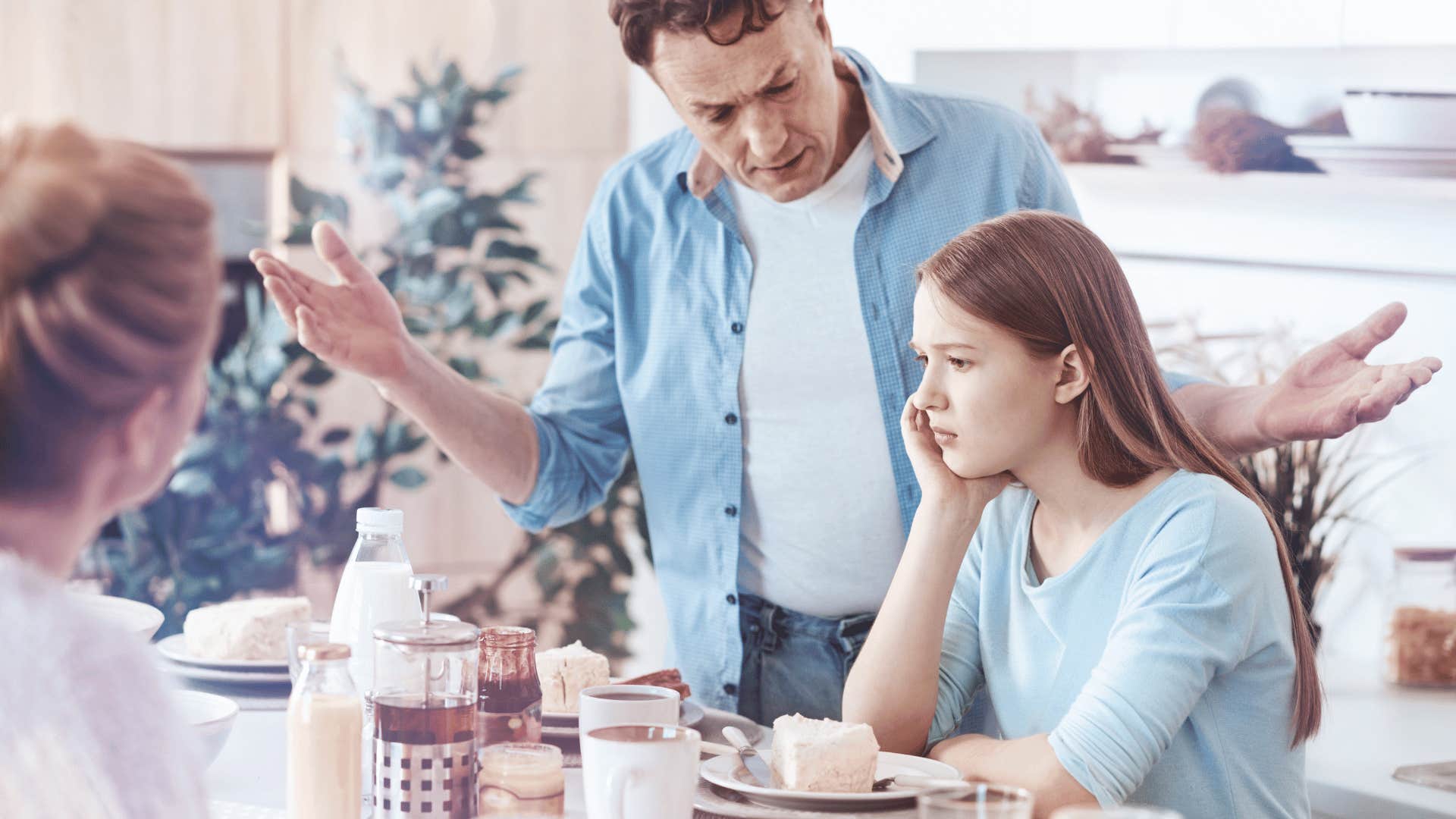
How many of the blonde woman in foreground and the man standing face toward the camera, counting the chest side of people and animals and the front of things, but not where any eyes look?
1

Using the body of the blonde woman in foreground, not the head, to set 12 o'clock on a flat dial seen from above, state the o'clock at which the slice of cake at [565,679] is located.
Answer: The slice of cake is roughly at 12 o'clock from the blonde woman in foreground.

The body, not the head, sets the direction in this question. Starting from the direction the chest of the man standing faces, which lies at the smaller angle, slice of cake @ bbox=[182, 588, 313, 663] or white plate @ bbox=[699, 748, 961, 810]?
the white plate

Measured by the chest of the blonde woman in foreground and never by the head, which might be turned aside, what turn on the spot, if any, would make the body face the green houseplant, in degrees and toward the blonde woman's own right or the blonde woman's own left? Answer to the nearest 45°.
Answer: approximately 45° to the blonde woman's own left

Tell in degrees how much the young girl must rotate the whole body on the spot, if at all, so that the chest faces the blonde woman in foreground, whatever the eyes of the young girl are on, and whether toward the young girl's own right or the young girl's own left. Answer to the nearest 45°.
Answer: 0° — they already face them

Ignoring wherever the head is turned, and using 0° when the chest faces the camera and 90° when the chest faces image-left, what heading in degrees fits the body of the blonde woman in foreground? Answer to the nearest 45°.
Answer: approximately 225°

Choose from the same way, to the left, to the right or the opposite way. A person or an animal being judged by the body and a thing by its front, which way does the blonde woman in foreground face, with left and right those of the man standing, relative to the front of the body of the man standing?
the opposite way

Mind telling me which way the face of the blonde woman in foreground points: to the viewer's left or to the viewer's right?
to the viewer's right
